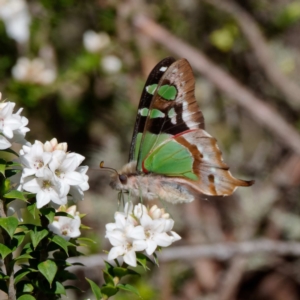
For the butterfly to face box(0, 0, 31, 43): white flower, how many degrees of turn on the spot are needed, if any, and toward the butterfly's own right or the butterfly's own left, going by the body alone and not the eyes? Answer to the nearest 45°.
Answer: approximately 45° to the butterfly's own right

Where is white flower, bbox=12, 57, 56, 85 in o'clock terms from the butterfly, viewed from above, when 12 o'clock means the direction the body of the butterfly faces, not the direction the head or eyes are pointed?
The white flower is roughly at 2 o'clock from the butterfly.

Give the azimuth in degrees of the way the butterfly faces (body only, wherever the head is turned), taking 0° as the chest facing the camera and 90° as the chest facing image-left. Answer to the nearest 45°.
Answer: approximately 90°
